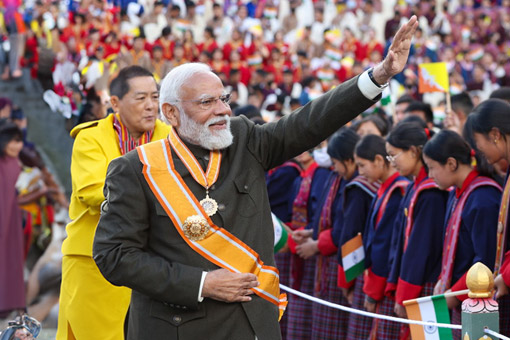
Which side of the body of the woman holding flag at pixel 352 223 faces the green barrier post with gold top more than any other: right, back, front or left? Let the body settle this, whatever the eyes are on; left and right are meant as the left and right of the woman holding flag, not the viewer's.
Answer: left

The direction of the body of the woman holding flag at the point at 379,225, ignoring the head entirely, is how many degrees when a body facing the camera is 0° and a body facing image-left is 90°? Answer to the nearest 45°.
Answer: approximately 90°

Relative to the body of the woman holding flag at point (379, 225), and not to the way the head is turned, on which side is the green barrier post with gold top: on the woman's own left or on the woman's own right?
on the woman's own left

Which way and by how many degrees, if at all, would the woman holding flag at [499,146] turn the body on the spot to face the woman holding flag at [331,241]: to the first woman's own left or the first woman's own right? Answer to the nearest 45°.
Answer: approximately 45° to the first woman's own right

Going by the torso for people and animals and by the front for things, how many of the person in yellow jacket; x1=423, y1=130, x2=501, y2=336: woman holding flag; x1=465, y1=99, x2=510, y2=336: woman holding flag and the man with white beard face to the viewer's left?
2

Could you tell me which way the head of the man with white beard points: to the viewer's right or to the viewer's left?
to the viewer's right

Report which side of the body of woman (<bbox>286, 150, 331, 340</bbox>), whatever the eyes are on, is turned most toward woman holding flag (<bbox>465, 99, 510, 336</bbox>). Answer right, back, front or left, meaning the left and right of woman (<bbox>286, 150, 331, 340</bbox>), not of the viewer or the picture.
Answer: left

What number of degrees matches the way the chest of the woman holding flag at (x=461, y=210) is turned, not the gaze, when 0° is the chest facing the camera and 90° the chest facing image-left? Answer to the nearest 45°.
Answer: approximately 90°
